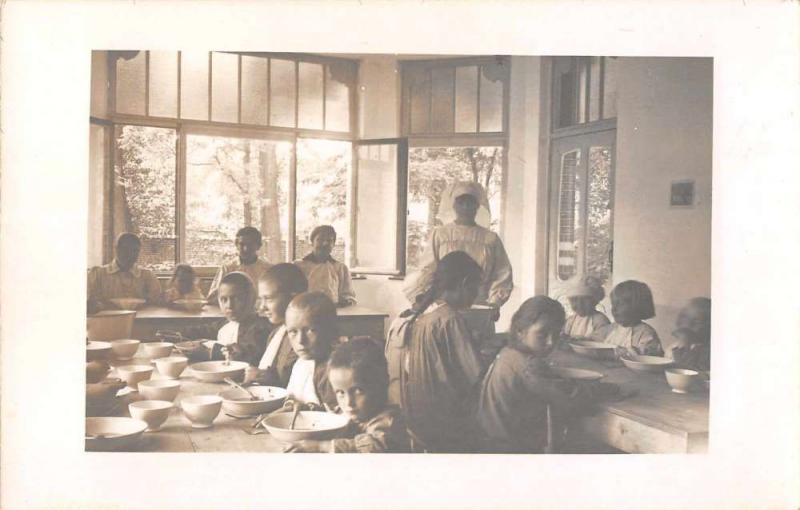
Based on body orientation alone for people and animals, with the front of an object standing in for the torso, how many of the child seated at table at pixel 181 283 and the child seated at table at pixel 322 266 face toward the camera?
2

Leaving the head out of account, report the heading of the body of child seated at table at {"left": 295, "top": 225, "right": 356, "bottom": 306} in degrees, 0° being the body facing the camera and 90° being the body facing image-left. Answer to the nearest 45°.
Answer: approximately 0°

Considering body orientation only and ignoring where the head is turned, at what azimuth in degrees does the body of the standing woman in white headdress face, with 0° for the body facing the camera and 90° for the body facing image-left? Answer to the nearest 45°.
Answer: approximately 0°

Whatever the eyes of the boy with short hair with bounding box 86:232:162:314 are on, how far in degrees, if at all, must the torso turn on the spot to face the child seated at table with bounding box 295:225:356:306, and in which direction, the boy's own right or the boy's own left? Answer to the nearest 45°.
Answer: approximately 90° to the boy's own left
